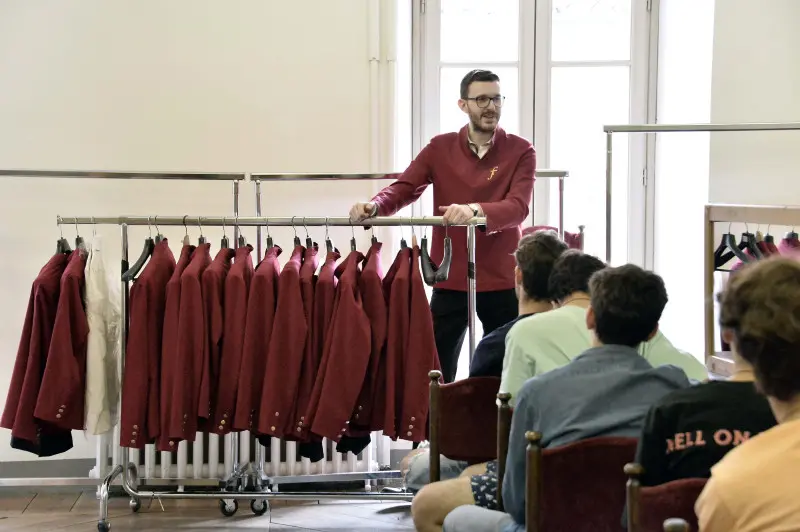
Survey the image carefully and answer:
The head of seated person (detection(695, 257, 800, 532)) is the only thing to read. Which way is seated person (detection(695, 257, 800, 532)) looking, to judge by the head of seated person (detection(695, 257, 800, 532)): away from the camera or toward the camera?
away from the camera

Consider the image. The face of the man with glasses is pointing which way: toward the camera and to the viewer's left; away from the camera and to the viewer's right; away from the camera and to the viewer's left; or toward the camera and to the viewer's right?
toward the camera and to the viewer's right

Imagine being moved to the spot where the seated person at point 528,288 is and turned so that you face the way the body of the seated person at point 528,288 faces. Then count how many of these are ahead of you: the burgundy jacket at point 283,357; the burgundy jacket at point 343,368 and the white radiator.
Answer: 3

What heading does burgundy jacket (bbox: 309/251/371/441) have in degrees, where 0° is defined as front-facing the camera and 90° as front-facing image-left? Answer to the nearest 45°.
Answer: approximately 90°

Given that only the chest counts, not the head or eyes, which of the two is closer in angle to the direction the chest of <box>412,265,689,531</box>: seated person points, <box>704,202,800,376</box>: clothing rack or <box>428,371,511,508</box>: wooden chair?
the wooden chair

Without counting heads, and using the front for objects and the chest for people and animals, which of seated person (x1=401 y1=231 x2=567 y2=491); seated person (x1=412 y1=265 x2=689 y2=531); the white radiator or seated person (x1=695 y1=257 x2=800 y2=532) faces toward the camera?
the white radiator

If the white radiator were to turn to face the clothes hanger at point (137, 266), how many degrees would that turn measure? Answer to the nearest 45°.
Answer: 0° — it already faces it

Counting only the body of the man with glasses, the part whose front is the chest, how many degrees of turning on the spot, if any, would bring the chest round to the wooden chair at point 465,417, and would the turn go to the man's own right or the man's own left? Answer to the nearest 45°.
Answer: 0° — they already face it

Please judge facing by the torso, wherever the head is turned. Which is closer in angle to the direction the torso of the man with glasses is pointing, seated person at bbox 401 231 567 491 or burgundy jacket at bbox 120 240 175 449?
the seated person

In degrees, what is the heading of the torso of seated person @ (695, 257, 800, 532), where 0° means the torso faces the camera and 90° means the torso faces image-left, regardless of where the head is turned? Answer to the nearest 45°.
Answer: approximately 135°

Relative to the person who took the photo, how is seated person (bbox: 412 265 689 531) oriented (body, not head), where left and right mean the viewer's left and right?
facing away from the viewer and to the left of the viewer
